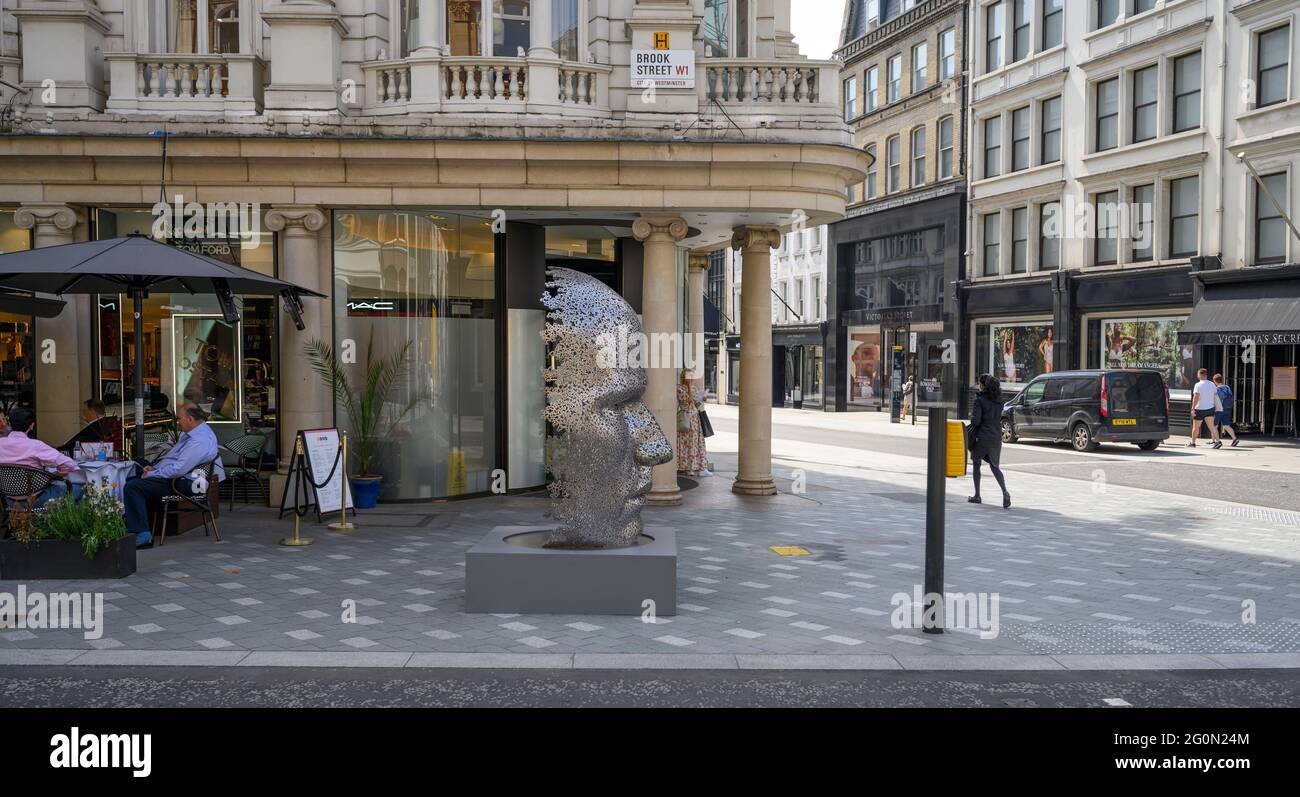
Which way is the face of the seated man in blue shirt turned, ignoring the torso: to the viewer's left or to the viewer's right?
to the viewer's left

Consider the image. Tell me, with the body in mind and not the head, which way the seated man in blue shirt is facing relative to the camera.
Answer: to the viewer's left

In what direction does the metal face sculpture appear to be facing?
to the viewer's right

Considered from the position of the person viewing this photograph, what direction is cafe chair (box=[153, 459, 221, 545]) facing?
facing to the left of the viewer

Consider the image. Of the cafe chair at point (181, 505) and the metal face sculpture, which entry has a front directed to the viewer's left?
the cafe chair

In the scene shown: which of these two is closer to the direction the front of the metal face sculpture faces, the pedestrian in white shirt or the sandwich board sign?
the pedestrian in white shirt

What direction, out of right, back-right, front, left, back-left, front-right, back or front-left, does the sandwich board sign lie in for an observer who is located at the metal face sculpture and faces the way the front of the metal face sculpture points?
back-left

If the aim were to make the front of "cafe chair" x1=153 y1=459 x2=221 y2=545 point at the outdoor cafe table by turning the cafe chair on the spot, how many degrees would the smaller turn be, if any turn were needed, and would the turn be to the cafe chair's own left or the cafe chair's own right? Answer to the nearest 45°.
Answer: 0° — it already faces it

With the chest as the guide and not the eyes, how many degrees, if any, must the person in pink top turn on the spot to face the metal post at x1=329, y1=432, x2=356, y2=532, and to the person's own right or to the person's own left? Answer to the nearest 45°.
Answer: approximately 45° to the person's own right

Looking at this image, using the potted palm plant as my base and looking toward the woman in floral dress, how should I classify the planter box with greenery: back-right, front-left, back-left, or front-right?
back-right

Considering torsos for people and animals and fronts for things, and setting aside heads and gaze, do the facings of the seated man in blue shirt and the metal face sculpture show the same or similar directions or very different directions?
very different directions

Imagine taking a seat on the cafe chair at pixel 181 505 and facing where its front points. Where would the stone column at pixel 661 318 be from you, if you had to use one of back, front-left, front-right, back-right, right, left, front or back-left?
back

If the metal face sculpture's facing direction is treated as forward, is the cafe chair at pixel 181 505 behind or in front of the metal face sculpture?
behind
